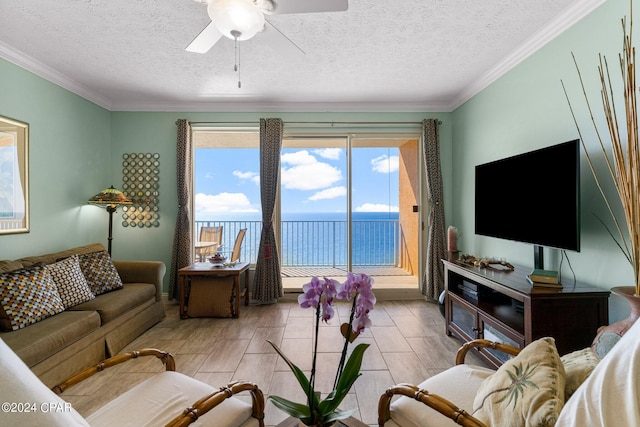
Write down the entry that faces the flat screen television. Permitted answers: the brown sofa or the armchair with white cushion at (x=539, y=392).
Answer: the brown sofa

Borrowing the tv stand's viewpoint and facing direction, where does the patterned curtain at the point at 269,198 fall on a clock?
The patterned curtain is roughly at 2 o'clock from the tv stand.

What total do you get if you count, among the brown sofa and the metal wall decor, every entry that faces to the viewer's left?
0

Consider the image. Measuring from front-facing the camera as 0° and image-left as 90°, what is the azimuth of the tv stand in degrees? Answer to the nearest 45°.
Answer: approximately 45°

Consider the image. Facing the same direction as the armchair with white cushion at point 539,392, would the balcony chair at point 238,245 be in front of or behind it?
in front

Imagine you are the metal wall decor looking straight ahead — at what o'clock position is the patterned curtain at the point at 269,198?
The patterned curtain is roughly at 10 o'clock from the metal wall decor.

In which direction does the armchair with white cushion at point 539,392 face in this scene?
to the viewer's left

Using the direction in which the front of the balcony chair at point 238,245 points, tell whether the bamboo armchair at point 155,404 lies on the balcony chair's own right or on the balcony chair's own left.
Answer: on the balcony chair's own left

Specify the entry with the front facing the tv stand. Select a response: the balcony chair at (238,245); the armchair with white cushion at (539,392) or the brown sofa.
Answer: the brown sofa

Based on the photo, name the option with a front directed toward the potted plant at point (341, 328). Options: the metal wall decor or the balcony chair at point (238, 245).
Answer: the metal wall decor

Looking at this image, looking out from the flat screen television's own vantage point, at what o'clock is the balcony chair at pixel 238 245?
The balcony chair is roughly at 2 o'clock from the flat screen television.

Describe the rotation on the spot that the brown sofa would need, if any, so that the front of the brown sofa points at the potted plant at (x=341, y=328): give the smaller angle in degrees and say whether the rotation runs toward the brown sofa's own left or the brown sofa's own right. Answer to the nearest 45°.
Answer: approximately 45° to the brown sofa's own right
